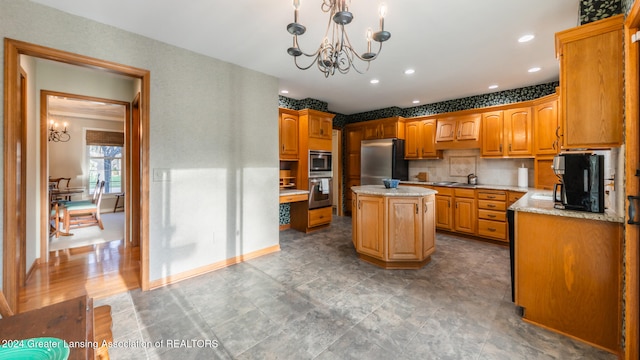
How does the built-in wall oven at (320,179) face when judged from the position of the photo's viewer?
facing the viewer and to the right of the viewer

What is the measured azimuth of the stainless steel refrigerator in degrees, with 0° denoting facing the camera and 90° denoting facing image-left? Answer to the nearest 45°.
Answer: approximately 45°

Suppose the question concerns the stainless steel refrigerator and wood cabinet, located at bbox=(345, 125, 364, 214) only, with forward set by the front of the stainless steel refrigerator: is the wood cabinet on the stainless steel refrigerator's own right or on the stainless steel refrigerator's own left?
on the stainless steel refrigerator's own right

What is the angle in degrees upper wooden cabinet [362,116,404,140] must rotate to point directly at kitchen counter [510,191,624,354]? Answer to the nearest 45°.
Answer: approximately 45° to its left

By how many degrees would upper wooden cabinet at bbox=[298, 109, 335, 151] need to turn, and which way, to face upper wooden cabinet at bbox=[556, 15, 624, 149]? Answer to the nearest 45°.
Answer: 0° — it already faces it

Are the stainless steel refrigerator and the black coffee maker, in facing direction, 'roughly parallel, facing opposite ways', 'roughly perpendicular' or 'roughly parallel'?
roughly perpendicular

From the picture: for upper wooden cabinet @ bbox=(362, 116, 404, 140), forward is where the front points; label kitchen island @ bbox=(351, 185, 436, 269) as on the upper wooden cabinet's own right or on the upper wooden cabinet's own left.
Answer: on the upper wooden cabinet's own left

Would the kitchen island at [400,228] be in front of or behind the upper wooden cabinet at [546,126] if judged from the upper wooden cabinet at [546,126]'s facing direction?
in front

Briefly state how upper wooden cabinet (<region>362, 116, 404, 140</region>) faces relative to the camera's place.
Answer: facing the viewer and to the left of the viewer

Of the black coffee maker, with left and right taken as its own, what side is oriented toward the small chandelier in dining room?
front

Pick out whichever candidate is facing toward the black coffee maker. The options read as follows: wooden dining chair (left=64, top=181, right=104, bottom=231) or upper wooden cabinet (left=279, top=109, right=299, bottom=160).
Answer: the upper wooden cabinet

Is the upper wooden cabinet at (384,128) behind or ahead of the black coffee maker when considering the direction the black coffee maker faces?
ahead

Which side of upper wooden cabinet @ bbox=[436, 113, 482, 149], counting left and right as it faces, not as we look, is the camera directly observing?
front

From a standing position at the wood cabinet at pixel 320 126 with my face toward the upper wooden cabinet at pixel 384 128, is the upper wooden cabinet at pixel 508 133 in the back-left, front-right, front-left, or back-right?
front-right

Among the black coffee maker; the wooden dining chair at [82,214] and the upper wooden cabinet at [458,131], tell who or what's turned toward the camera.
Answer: the upper wooden cabinet
